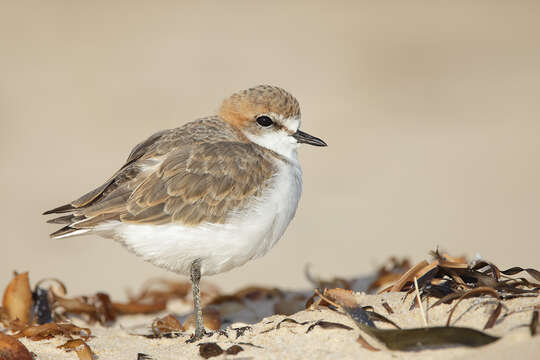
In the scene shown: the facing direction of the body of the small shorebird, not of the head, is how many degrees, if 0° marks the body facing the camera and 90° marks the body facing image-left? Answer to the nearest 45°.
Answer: approximately 270°

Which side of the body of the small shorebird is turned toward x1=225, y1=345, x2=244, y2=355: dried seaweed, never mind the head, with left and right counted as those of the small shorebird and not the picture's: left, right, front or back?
right

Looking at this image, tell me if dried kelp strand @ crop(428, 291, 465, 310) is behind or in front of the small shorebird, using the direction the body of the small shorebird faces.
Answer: in front

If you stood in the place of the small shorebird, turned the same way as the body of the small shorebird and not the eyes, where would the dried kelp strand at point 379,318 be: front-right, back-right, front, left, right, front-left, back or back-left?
front-right

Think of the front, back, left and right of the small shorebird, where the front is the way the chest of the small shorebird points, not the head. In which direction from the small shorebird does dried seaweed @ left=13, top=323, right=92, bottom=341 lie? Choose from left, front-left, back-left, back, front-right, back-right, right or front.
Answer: back

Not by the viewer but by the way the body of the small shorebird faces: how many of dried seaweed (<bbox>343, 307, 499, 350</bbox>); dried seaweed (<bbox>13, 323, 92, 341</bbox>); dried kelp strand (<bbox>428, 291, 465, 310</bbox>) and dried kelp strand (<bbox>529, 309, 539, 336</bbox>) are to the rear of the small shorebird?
1

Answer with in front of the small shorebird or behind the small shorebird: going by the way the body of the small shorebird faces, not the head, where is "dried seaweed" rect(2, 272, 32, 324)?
behind

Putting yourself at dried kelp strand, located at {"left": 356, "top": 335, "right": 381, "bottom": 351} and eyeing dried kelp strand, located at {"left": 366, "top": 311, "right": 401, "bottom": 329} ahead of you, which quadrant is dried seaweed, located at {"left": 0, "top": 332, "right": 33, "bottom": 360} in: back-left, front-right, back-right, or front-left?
back-left

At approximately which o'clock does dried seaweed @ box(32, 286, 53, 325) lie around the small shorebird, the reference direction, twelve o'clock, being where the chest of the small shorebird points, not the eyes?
The dried seaweed is roughly at 7 o'clock from the small shorebird.

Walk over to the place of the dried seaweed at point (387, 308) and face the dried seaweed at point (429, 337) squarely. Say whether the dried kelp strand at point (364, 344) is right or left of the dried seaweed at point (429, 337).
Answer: right
